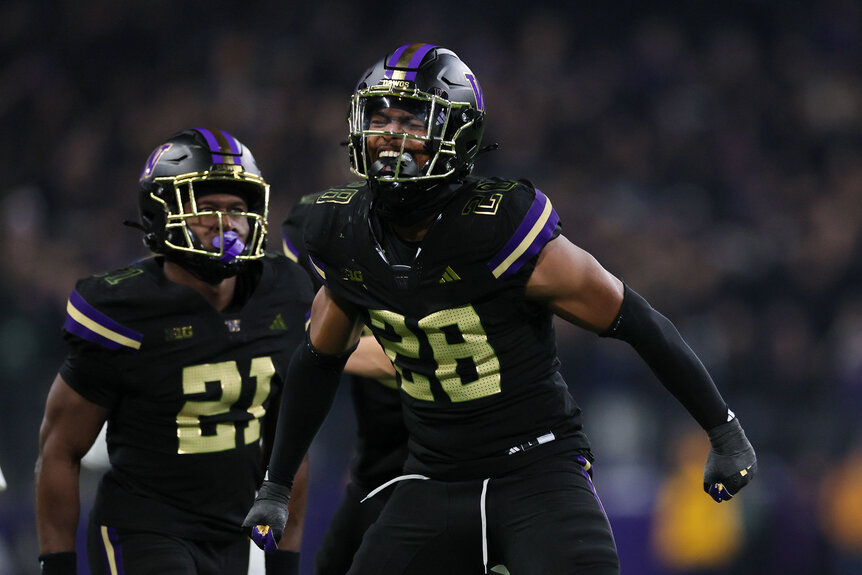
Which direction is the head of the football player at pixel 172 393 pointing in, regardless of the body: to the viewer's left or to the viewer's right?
to the viewer's right

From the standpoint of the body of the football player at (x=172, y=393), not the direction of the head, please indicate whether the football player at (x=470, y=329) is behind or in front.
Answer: in front

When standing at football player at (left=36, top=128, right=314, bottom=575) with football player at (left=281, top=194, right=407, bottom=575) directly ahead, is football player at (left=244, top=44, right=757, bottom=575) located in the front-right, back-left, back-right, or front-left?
front-right

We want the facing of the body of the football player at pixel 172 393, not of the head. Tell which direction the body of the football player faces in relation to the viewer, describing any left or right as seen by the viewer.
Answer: facing the viewer and to the right of the viewer

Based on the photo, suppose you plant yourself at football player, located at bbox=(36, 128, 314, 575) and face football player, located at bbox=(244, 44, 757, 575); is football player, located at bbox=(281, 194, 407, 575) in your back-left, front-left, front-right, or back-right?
front-left
